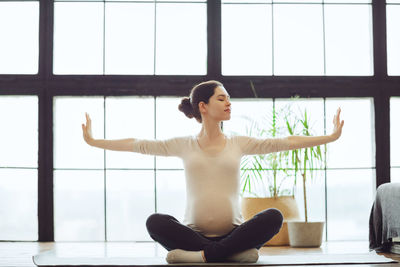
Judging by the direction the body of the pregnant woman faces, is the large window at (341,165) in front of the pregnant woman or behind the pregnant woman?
behind

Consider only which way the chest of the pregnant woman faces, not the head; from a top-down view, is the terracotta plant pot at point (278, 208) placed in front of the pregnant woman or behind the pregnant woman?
behind

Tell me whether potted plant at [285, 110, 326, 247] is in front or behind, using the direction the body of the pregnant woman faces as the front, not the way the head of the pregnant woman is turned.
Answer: behind

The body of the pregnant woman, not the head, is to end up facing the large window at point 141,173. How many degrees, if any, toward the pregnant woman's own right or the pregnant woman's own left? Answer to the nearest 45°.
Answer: approximately 180°

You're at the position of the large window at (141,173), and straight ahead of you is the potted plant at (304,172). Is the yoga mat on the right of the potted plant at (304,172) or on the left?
right

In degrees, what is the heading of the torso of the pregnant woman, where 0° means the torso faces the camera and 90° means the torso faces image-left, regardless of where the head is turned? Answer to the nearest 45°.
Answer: approximately 0°

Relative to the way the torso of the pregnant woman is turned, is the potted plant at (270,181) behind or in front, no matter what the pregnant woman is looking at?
behind
